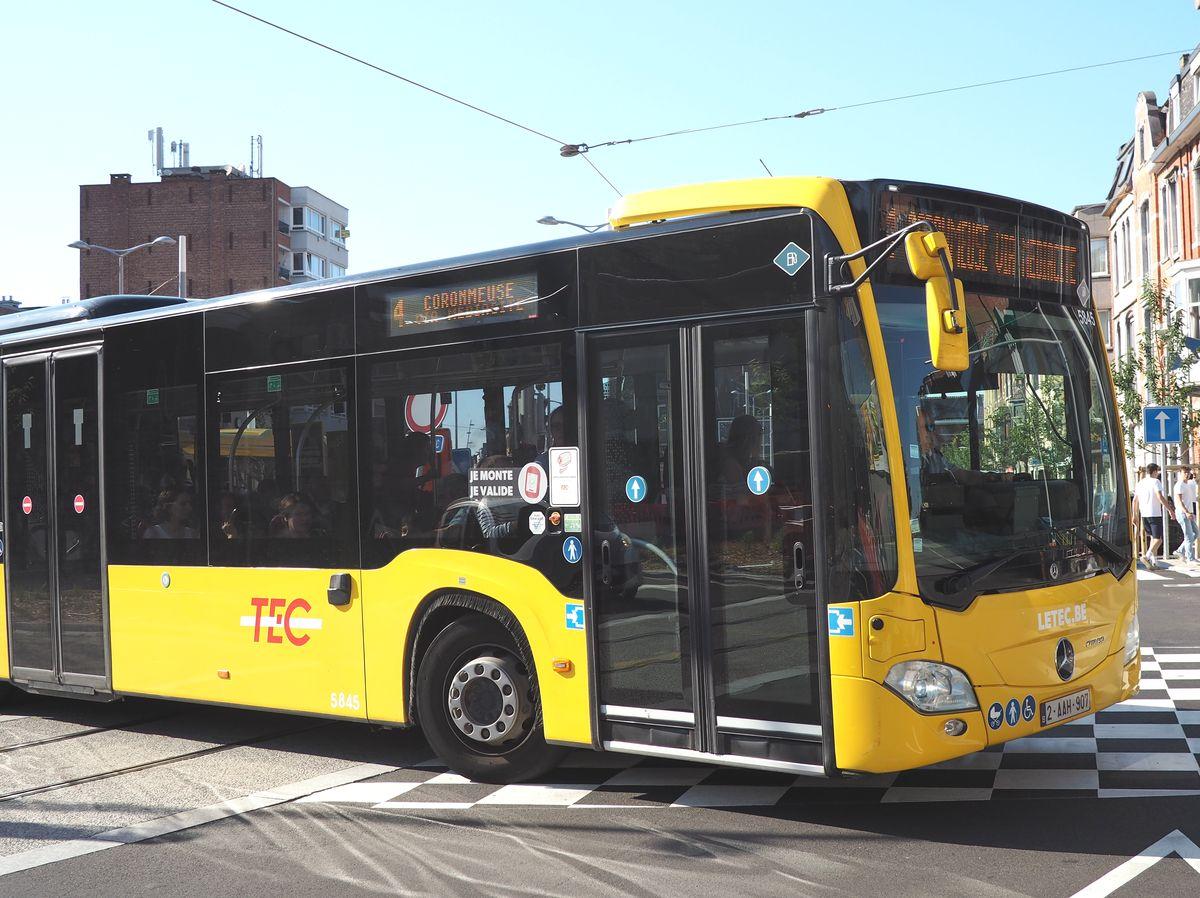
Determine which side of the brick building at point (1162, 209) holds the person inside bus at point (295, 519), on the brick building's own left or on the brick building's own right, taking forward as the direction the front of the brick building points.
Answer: on the brick building's own left

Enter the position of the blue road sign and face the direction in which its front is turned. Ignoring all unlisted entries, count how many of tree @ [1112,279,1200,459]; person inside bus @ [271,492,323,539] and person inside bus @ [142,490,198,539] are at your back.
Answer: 1

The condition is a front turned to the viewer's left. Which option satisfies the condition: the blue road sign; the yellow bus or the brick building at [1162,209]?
the brick building

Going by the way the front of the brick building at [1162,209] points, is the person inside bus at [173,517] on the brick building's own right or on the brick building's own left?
on the brick building's own left

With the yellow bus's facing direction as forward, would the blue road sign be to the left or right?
on its left

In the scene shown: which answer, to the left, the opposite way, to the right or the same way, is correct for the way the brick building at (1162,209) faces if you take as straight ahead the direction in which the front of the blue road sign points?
to the right

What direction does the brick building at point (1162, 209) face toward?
to the viewer's left

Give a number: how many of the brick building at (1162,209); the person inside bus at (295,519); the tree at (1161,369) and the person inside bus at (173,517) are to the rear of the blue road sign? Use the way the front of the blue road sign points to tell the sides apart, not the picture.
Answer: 2

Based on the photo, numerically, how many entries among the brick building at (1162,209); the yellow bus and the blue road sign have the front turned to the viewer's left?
1

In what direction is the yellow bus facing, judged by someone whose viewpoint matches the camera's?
facing the viewer and to the right of the viewer

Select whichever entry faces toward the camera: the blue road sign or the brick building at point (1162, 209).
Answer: the blue road sign

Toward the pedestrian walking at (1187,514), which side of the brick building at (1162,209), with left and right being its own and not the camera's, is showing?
left

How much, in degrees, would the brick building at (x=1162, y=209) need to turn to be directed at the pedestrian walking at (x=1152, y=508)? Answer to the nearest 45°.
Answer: approximately 90° to its left

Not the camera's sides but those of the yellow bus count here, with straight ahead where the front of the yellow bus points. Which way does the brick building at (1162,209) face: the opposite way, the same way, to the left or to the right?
the opposite way

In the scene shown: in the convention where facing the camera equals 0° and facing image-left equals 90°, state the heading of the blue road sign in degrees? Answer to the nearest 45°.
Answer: approximately 0°

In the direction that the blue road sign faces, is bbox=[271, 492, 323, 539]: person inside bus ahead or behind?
ahead
